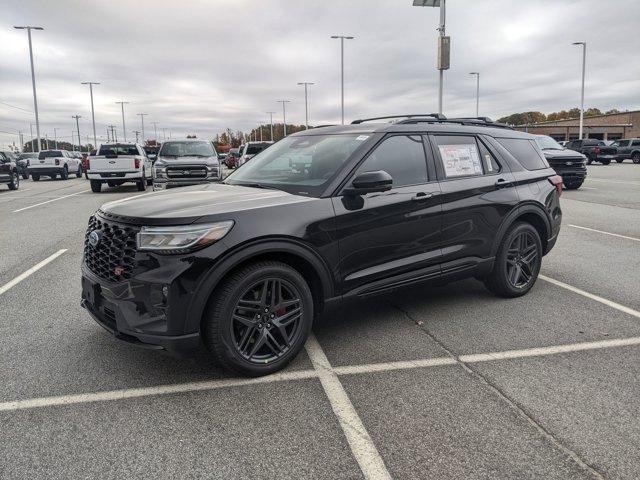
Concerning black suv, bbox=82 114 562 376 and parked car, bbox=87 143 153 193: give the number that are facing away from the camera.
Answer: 1

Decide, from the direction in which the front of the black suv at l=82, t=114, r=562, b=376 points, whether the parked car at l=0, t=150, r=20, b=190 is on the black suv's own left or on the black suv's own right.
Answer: on the black suv's own right

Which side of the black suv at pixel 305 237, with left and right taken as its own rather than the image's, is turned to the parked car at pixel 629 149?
back

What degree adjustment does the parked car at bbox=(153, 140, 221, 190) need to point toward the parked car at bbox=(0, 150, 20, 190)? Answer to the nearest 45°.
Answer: approximately 135° to its right

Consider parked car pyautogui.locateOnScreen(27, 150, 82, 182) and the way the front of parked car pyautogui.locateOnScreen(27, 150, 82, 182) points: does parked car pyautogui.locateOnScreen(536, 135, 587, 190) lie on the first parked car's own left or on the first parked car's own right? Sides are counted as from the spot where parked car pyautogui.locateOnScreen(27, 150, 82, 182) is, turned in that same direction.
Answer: on the first parked car's own right

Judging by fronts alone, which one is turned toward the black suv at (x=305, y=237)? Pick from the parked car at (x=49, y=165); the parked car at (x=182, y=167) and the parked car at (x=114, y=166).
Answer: the parked car at (x=182, y=167)

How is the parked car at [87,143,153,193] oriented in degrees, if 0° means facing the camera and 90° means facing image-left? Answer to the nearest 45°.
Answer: approximately 180°

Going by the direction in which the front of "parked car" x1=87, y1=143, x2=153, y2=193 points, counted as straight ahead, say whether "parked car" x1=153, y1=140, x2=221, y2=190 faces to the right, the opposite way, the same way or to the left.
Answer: the opposite way

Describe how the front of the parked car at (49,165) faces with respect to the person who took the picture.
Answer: facing away from the viewer and to the right of the viewer

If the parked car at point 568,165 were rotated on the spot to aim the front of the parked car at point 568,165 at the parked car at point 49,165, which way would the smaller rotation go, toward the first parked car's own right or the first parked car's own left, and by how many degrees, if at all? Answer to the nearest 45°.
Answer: approximately 135° to the first parked car's own right

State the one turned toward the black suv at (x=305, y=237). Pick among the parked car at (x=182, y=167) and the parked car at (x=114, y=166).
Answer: the parked car at (x=182, y=167)

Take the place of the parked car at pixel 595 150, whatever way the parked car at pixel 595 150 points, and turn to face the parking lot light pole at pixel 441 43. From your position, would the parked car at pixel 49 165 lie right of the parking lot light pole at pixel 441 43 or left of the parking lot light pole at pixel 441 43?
right

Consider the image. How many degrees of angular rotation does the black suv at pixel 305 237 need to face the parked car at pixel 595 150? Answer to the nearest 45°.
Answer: approximately 180°

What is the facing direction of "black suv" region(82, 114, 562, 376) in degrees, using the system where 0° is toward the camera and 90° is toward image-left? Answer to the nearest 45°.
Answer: approximately 45°
